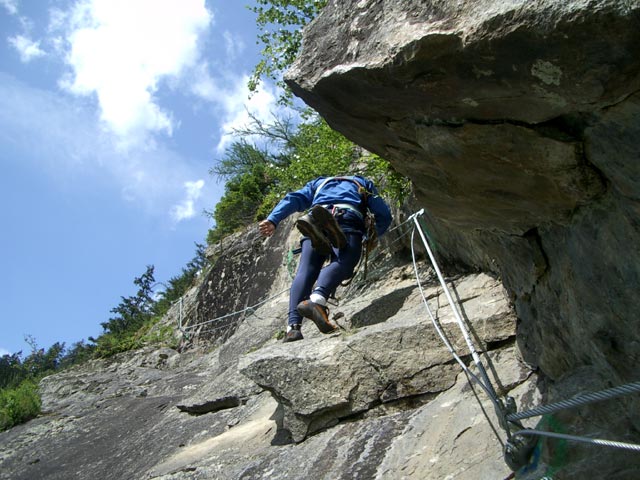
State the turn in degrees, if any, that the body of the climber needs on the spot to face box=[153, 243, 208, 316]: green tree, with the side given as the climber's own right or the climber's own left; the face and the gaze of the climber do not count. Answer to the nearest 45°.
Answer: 0° — they already face it

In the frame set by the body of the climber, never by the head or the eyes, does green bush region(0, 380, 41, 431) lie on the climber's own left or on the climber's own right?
on the climber's own left

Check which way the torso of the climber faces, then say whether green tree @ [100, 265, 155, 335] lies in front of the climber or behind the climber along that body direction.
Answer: in front

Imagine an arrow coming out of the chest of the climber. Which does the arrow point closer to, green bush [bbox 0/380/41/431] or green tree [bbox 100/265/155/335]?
the green tree

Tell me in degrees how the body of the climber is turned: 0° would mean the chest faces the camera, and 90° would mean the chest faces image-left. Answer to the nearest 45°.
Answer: approximately 180°

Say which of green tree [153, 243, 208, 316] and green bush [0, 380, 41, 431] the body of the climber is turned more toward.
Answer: the green tree
